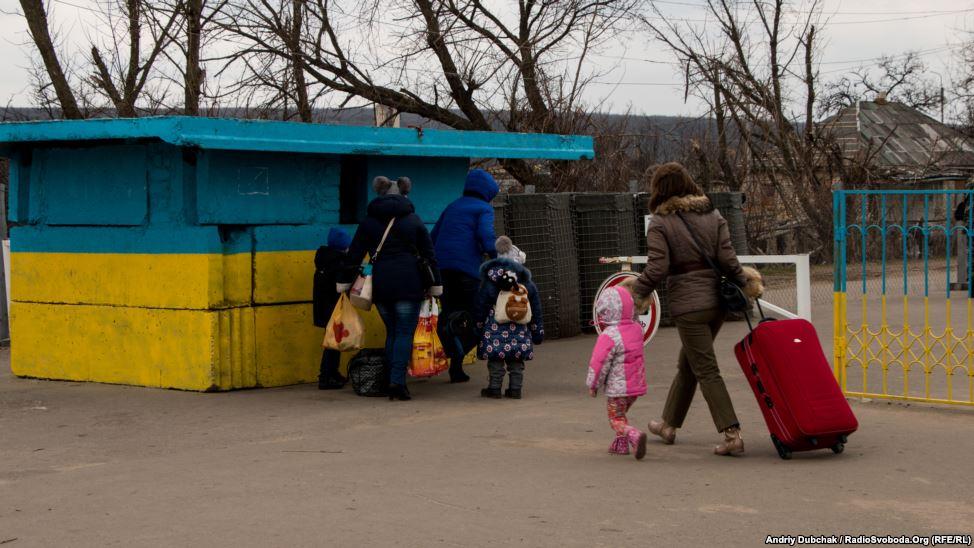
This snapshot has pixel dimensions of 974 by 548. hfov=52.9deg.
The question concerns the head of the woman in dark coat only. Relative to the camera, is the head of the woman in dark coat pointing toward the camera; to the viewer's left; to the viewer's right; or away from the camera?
away from the camera

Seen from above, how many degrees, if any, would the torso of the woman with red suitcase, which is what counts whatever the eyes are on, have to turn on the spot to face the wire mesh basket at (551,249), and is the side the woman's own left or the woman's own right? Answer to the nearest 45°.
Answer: approximately 45° to the woman's own right

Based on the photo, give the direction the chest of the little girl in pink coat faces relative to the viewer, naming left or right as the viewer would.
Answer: facing away from the viewer and to the left of the viewer

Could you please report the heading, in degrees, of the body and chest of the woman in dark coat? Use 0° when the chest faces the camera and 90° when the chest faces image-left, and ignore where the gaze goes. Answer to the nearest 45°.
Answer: approximately 180°

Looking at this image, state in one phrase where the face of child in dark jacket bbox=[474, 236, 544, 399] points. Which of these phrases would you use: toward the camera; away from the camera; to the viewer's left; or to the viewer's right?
away from the camera

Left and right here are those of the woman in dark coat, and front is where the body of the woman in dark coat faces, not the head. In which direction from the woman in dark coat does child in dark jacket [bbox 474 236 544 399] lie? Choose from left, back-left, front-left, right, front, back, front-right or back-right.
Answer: right

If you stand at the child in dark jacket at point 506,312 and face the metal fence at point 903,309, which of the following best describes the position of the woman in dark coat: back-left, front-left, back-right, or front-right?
back-left

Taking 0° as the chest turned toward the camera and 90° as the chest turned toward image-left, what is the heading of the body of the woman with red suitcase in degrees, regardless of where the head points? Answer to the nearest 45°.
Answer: approximately 135°

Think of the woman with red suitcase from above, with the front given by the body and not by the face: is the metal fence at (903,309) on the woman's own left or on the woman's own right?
on the woman's own right

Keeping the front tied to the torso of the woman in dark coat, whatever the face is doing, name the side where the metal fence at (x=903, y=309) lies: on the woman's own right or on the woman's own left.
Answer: on the woman's own right

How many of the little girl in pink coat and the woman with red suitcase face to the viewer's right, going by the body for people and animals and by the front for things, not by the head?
0

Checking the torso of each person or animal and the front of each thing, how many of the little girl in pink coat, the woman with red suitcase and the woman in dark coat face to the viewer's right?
0

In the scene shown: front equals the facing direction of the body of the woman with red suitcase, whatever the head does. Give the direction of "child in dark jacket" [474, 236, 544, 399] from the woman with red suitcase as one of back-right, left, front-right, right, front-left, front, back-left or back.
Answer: front
